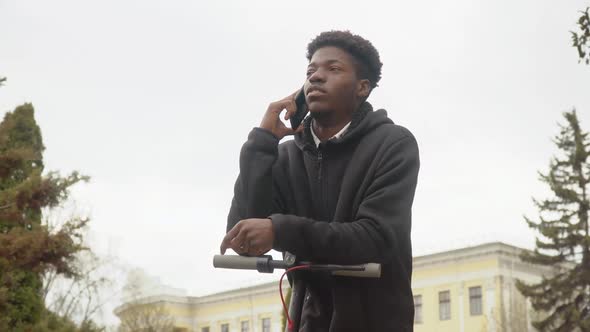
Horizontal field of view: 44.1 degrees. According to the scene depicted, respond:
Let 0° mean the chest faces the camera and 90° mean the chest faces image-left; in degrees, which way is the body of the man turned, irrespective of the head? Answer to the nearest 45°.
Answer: approximately 45°

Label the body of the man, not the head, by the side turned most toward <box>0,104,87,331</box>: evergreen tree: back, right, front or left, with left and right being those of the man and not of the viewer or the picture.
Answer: right

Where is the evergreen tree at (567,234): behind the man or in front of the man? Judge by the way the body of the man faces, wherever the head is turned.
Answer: behind
